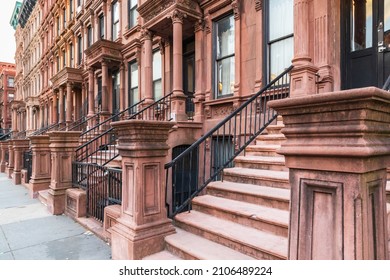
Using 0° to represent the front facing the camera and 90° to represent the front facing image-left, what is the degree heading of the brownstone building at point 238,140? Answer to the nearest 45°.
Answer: approximately 45°
